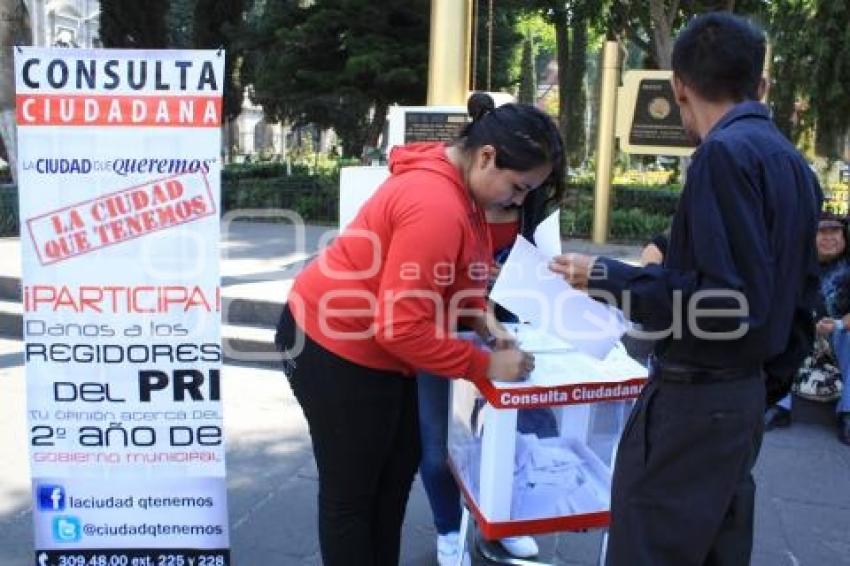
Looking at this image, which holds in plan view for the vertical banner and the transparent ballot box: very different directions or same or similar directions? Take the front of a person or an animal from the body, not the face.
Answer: same or similar directions

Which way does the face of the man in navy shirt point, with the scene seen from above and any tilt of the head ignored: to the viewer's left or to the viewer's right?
to the viewer's left

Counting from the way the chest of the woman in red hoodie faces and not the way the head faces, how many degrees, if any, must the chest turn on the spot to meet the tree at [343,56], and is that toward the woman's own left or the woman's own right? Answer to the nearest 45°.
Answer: approximately 90° to the woman's own left

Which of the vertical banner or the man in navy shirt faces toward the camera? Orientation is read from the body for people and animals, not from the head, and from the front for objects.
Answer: the vertical banner

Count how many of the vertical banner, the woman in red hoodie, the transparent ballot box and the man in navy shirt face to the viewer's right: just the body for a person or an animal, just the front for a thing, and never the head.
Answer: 1

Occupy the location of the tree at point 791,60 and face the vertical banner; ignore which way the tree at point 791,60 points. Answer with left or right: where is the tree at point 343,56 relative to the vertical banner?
right

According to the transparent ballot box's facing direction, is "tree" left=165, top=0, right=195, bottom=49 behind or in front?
behind

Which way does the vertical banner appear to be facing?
toward the camera

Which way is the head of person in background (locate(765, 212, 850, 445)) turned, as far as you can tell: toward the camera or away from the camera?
toward the camera

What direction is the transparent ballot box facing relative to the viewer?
toward the camera

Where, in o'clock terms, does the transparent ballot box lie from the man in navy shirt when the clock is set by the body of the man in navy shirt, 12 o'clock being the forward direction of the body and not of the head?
The transparent ballot box is roughly at 12 o'clock from the man in navy shirt.

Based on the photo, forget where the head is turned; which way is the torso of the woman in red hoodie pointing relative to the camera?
to the viewer's right

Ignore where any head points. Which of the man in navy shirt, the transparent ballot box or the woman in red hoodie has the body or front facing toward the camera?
the transparent ballot box

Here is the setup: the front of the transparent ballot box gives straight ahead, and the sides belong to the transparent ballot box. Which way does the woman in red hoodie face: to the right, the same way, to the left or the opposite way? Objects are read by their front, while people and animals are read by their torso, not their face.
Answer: to the left
